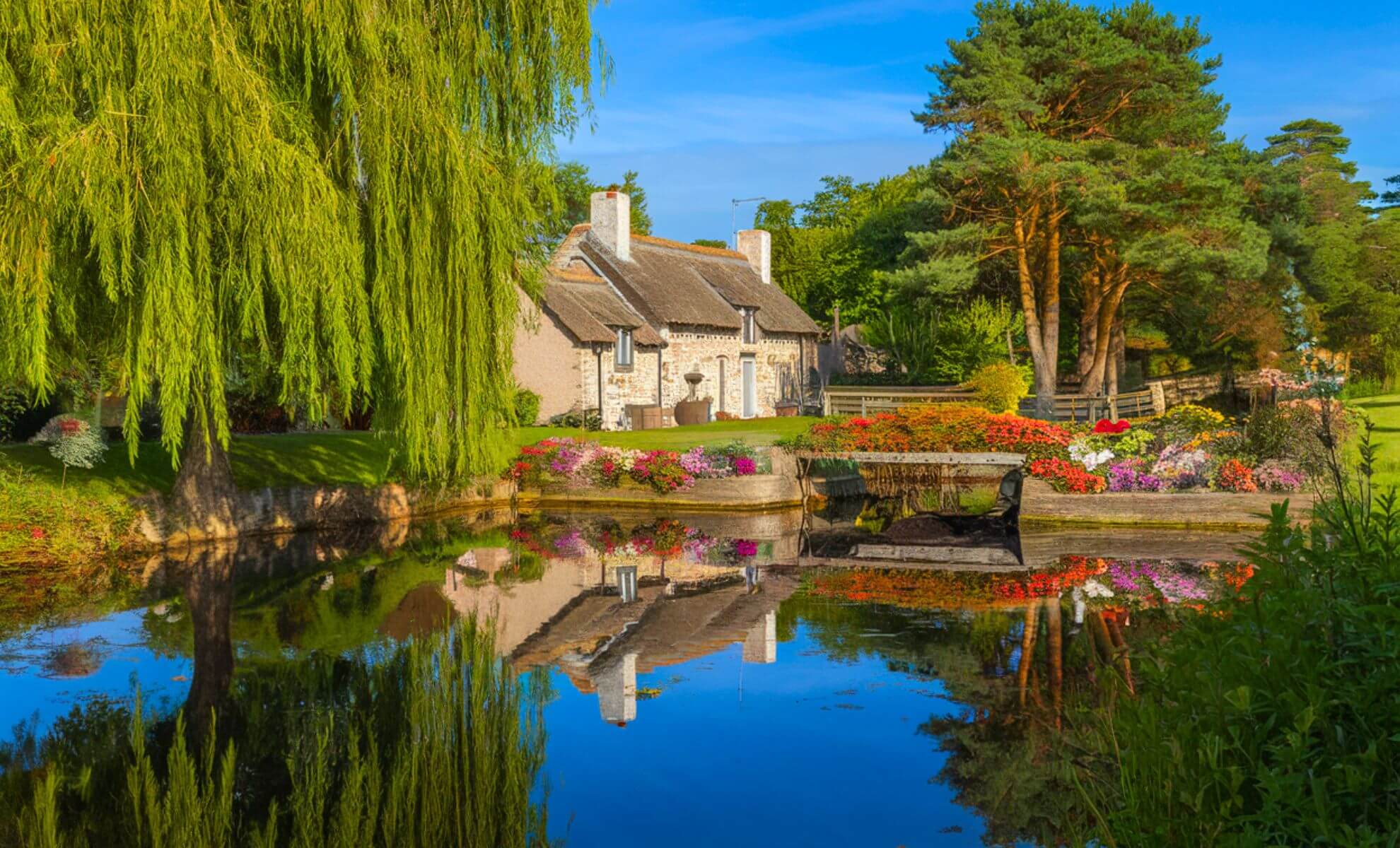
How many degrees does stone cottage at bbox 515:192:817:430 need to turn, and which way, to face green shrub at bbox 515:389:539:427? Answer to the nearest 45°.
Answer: approximately 90° to its right

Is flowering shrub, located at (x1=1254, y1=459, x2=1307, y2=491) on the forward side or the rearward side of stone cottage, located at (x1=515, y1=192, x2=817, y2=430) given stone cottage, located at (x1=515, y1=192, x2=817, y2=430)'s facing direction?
on the forward side

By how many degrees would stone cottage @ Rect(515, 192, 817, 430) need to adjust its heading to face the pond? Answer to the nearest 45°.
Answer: approximately 45° to its right

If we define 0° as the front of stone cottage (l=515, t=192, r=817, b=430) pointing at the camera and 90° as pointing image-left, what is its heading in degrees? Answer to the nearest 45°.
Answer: approximately 315°

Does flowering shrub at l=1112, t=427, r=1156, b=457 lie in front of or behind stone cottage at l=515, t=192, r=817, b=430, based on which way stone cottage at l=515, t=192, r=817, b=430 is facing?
in front

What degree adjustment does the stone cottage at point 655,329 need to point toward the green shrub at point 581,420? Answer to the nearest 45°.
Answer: approximately 45° to its right

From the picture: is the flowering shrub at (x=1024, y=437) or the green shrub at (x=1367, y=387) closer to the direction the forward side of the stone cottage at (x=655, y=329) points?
the flowering shrub

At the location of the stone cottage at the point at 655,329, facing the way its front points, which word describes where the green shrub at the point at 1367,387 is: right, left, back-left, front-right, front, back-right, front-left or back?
front-left

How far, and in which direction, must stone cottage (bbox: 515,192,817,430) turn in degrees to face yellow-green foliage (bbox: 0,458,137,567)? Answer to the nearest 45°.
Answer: approximately 45° to its right

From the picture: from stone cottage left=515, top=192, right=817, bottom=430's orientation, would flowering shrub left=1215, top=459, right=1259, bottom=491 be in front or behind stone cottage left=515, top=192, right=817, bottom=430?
in front
